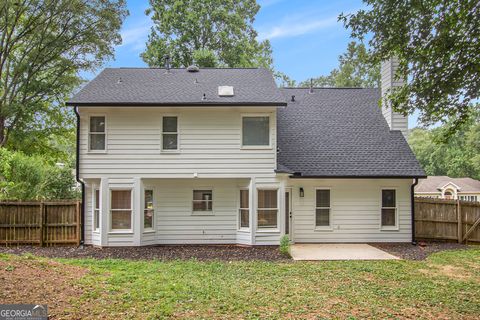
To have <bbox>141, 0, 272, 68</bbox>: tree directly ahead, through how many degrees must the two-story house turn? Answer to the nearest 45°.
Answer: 0° — it already faces it

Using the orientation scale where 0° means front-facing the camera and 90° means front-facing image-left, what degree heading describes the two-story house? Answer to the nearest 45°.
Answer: approximately 180°

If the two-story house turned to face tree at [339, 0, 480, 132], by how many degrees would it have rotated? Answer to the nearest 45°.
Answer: approximately 135° to its right

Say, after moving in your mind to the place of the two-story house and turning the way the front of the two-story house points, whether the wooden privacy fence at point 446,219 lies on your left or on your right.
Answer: on your right

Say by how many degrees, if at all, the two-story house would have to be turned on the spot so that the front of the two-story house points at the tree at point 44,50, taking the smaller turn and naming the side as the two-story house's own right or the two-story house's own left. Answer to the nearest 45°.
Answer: approximately 45° to the two-story house's own left

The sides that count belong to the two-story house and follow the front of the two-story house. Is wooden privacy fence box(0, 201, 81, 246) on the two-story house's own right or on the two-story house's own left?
on the two-story house's own left

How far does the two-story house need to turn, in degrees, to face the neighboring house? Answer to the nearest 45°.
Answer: approximately 45° to its right
